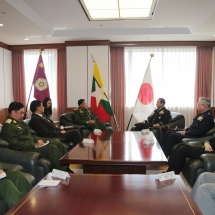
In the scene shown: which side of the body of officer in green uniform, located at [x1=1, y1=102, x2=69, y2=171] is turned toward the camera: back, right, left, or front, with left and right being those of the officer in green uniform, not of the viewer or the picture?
right

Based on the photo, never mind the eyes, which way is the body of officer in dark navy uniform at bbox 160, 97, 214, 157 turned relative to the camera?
to the viewer's left

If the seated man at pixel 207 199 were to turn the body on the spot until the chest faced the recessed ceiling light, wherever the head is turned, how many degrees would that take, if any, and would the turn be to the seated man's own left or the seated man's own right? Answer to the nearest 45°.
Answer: approximately 45° to the seated man's own right

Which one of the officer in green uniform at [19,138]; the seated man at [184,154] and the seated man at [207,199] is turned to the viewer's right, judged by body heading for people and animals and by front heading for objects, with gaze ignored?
the officer in green uniform

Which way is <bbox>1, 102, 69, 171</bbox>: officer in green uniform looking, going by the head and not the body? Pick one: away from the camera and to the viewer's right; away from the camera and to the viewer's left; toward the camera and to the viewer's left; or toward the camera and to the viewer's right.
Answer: toward the camera and to the viewer's right

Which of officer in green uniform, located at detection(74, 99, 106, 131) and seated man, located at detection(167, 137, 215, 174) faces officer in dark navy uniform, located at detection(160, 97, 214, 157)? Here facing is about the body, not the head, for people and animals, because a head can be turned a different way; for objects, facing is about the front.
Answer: the officer in green uniform

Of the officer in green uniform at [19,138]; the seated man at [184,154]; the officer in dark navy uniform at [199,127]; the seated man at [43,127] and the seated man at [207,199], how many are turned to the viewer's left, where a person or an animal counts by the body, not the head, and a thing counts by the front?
3

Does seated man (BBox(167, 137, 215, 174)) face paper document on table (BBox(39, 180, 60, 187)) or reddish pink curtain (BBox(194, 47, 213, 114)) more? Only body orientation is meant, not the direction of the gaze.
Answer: the paper document on table

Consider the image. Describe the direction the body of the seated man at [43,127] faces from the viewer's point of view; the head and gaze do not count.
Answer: to the viewer's right

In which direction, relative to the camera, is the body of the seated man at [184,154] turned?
to the viewer's left

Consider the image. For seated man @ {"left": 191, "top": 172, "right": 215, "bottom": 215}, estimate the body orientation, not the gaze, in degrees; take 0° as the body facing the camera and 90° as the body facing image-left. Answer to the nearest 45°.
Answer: approximately 90°

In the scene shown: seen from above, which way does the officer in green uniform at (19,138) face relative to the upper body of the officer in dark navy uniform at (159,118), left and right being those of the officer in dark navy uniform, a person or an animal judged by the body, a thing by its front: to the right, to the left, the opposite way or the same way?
the opposite way

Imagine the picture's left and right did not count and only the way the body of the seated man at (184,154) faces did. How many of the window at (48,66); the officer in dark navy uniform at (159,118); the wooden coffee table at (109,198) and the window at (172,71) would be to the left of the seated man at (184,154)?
1

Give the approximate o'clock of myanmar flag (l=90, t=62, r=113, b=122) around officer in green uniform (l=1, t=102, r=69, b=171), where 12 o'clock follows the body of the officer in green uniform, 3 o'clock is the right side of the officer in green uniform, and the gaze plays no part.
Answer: The myanmar flag is roughly at 10 o'clock from the officer in green uniform.

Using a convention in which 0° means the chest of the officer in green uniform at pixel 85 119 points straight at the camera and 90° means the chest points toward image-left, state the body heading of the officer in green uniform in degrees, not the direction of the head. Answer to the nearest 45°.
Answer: approximately 315°
